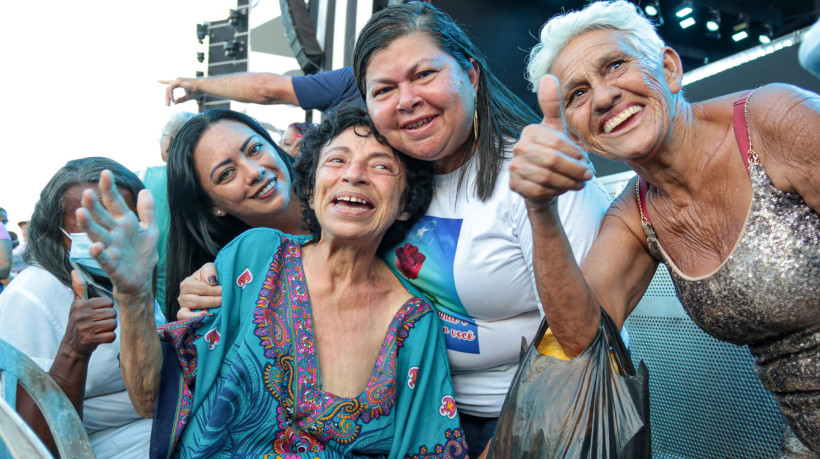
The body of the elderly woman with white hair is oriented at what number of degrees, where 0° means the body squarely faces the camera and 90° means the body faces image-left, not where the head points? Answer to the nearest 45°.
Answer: approximately 45°

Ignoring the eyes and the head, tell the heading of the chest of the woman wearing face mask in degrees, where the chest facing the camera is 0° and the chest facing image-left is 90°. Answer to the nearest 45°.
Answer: approximately 315°

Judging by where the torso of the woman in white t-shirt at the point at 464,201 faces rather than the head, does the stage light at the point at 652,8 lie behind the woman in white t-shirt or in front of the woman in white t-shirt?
behind

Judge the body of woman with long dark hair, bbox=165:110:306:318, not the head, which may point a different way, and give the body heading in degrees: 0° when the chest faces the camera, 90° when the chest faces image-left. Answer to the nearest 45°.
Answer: approximately 315°

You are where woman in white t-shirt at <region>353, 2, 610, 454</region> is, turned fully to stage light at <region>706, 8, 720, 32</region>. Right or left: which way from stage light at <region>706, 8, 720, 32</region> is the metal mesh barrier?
right

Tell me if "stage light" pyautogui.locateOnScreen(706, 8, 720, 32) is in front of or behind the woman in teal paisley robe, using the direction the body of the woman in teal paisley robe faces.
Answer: behind
